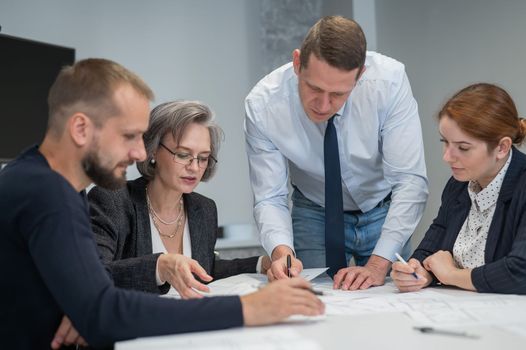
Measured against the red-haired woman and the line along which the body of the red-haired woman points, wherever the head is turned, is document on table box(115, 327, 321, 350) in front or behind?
in front

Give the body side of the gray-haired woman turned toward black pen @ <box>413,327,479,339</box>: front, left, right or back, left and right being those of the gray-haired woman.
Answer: front

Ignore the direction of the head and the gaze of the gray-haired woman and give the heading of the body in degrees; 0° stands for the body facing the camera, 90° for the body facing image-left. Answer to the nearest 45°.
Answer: approximately 315°

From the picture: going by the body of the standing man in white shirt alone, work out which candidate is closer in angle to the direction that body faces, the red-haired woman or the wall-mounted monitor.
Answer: the red-haired woman

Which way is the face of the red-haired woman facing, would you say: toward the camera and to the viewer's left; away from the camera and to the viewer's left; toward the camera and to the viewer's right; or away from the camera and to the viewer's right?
toward the camera and to the viewer's left

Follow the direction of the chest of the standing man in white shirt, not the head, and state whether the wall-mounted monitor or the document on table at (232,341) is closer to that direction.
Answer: the document on table

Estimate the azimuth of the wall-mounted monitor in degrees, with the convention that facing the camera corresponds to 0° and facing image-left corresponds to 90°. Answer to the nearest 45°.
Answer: approximately 315°

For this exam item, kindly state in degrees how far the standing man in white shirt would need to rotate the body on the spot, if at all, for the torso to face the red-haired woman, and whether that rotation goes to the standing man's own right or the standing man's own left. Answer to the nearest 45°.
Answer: approximately 45° to the standing man's own left

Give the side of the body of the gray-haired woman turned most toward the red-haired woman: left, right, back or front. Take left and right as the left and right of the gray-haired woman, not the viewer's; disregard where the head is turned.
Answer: front

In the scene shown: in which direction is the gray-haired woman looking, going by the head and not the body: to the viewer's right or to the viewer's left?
to the viewer's right

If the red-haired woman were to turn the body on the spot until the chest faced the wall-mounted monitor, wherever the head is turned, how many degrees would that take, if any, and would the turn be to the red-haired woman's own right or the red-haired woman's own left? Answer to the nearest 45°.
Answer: approximately 90° to the red-haired woman's own right

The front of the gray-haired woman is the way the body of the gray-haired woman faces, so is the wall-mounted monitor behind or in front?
behind
